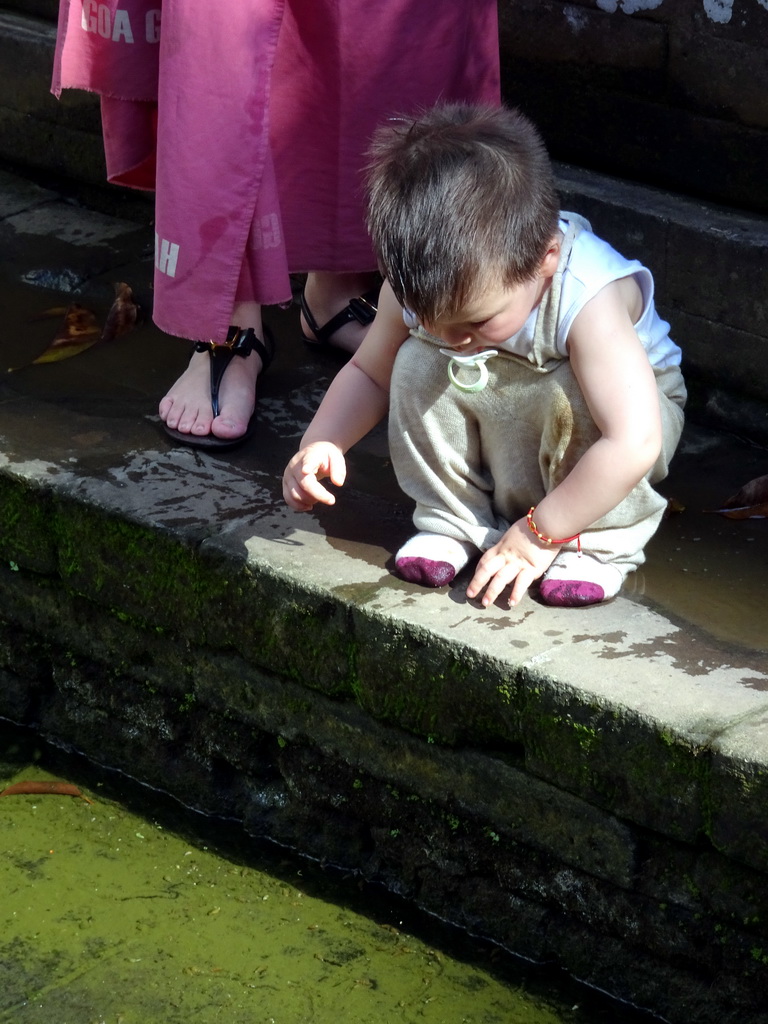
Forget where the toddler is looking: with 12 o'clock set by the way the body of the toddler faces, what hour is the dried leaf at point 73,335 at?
The dried leaf is roughly at 3 o'clock from the toddler.

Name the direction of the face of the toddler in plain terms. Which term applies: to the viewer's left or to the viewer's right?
to the viewer's left

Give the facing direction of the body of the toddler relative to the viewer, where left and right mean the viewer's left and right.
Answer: facing the viewer and to the left of the viewer

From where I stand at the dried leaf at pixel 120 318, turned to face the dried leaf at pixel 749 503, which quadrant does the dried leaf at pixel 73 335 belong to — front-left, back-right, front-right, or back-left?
back-right

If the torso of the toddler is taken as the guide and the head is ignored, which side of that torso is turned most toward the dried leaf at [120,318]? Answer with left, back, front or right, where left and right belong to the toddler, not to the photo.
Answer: right
